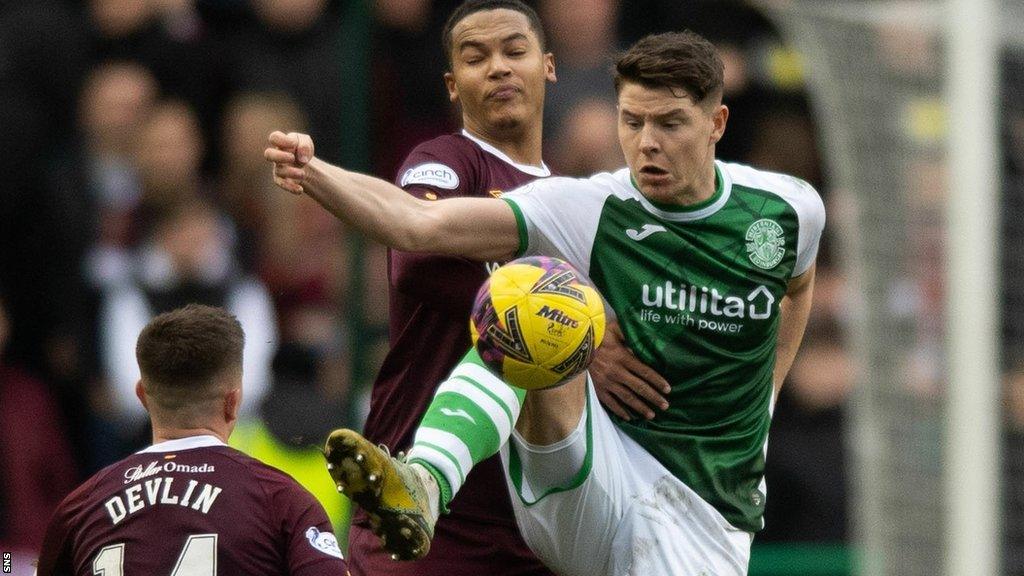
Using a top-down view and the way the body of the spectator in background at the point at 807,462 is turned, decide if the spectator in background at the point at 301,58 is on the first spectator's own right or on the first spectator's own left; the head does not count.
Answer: on the first spectator's own right

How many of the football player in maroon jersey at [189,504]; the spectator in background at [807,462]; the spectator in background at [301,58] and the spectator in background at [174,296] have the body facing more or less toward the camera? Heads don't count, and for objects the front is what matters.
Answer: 3

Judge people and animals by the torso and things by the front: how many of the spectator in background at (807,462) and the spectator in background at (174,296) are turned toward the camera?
2

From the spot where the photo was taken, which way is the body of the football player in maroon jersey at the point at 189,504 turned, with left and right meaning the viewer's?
facing away from the viewer and to the right of the viewer
